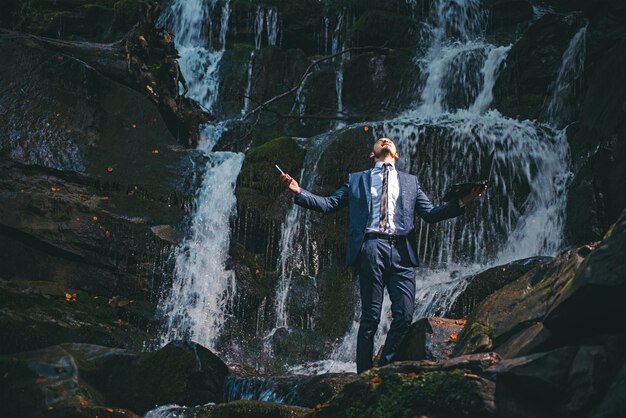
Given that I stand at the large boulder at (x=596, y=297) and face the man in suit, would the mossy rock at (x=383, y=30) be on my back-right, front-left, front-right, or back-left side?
front-right

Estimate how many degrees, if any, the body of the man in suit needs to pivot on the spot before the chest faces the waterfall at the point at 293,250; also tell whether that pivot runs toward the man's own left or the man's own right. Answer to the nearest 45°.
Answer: approximately 180°

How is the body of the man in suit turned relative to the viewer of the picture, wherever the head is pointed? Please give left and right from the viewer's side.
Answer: facing the viewer

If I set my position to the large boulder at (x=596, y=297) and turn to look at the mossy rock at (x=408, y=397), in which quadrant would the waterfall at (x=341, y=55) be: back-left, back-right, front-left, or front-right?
front-right

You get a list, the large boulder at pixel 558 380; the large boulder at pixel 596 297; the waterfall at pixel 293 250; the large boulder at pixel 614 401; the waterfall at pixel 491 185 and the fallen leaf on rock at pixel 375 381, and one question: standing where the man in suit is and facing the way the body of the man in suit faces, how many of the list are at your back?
2

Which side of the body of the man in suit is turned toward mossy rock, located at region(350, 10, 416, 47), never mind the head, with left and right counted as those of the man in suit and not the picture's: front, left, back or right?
back

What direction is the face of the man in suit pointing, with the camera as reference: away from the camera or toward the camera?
toward the camera

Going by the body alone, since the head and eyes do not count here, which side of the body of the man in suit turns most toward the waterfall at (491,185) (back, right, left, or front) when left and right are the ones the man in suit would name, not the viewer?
back

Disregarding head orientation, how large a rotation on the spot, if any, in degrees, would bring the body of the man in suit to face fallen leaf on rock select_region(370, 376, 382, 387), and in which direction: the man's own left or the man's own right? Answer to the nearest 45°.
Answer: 0° — they already face it

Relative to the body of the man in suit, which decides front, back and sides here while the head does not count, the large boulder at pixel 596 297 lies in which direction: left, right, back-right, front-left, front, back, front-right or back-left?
front-left

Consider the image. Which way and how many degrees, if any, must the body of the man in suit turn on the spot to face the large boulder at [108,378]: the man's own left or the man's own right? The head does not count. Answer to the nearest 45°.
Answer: approximately 90° to the man's own right

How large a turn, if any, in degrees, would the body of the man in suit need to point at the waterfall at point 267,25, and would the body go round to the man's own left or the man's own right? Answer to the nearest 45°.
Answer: approximately 180°

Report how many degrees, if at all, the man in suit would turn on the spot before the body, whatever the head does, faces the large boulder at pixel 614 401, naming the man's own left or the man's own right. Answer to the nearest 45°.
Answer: approximately 45° to the man's own left

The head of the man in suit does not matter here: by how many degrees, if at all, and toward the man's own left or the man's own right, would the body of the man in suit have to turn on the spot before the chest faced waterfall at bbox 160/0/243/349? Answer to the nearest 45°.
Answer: approximately 135° to the man's own right

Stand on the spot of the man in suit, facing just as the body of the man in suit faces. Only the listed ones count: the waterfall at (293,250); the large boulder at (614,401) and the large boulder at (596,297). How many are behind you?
1
